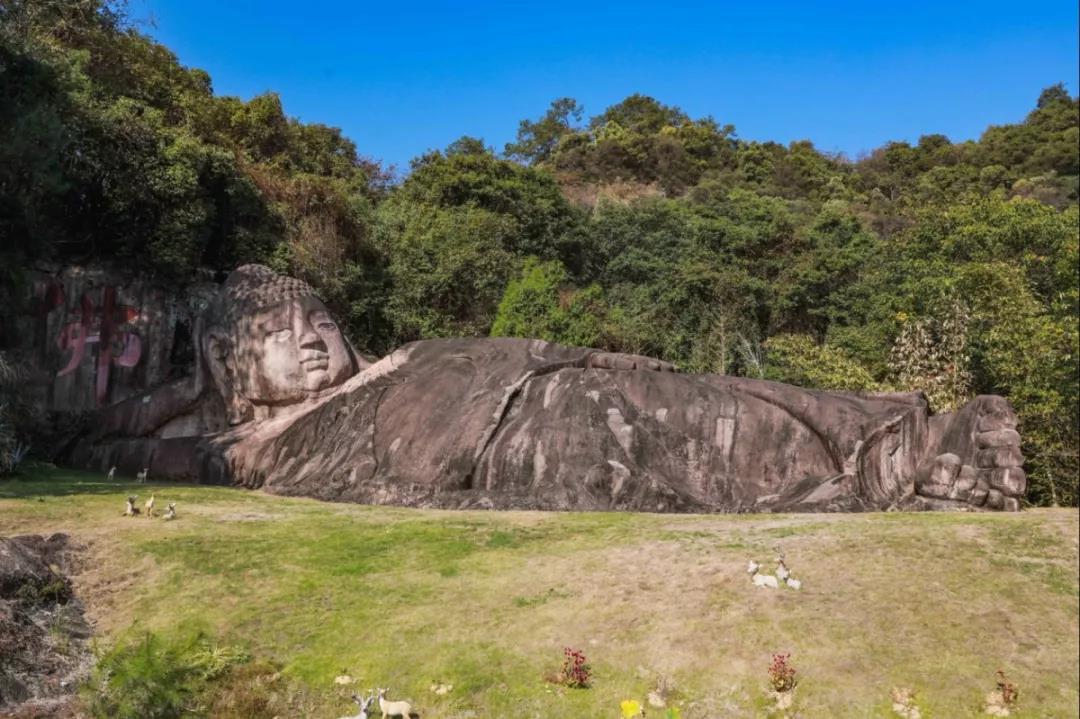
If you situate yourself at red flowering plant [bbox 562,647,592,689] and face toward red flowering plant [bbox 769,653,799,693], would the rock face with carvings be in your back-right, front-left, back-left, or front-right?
back-left

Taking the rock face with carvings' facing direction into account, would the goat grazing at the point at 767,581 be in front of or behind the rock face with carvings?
in front

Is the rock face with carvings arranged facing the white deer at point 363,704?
yes

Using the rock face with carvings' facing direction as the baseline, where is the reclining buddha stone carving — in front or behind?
in front

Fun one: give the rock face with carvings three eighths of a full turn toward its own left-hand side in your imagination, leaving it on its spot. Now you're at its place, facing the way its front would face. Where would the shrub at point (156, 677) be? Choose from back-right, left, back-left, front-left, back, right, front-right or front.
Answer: back-right

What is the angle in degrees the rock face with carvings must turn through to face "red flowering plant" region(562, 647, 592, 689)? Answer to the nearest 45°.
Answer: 0° — it already faces it

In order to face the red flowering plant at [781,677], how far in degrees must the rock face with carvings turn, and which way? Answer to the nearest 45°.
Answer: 0° — it already faces it

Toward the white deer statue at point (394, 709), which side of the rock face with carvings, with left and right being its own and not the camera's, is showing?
front

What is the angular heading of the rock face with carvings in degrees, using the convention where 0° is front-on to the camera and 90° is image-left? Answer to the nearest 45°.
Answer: approximately 0°
